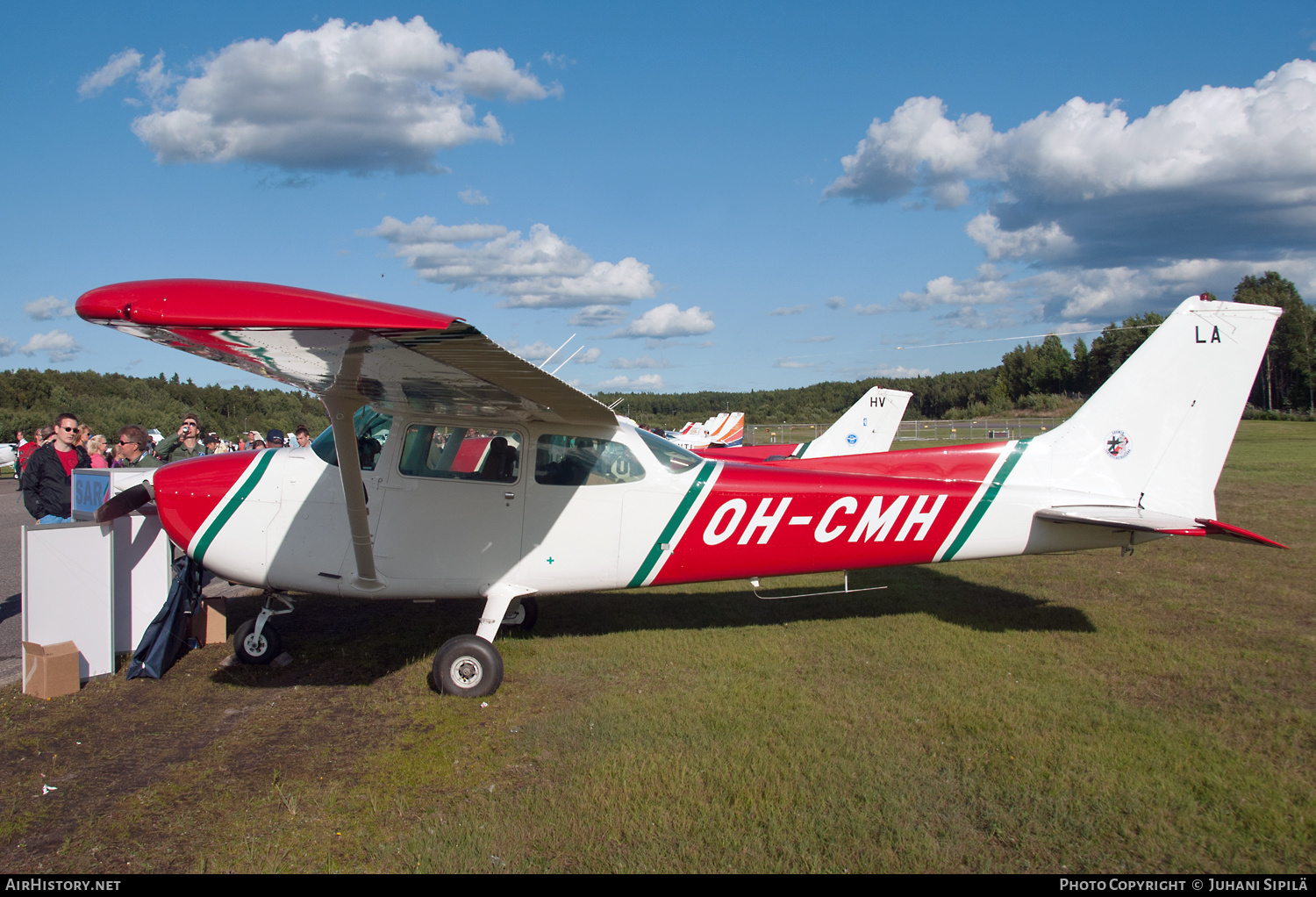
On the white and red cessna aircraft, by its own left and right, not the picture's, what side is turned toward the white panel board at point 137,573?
front

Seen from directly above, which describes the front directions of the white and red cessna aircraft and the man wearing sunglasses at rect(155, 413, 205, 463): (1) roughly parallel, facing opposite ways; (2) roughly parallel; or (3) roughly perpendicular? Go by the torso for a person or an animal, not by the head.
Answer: roughly perpendicular

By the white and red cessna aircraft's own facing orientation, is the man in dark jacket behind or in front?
in front

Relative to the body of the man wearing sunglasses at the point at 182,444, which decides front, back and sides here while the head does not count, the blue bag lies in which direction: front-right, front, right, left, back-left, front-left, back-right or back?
front-left

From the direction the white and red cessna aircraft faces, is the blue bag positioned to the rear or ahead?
ahead

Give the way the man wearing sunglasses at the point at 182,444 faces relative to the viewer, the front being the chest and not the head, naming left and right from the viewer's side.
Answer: facing the viewer and to the left of the viewer

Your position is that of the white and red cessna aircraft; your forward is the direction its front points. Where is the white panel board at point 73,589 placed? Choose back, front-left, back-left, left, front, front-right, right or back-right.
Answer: front

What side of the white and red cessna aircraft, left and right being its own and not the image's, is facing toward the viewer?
left

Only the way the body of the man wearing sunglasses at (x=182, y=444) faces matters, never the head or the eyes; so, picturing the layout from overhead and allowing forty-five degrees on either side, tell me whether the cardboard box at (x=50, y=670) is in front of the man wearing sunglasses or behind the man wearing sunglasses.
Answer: in front

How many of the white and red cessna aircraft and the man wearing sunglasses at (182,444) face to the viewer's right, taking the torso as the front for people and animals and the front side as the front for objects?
0
